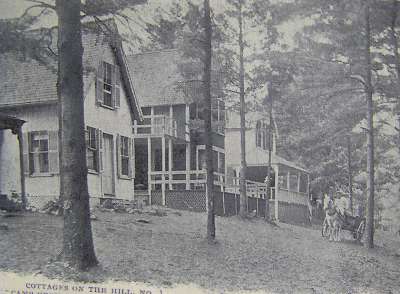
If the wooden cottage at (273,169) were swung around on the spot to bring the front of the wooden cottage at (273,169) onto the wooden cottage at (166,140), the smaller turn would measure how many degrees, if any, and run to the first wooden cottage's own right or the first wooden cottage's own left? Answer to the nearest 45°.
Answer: approximately 90° to the first wooden cottage's own right
